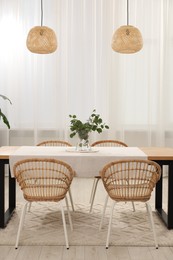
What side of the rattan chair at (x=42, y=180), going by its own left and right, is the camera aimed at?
back

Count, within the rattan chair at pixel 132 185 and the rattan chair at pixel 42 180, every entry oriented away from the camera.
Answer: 2

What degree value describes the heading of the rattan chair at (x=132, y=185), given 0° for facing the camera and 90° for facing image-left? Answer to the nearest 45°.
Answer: approximately 180°

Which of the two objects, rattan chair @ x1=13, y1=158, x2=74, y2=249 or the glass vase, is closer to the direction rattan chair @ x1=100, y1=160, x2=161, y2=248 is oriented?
the glass vase

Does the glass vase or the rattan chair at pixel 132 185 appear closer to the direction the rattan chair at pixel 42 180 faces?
the glass vase

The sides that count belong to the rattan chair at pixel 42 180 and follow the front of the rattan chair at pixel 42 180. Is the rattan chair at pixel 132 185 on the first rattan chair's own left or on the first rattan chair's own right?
on the first rattan chair's own right
